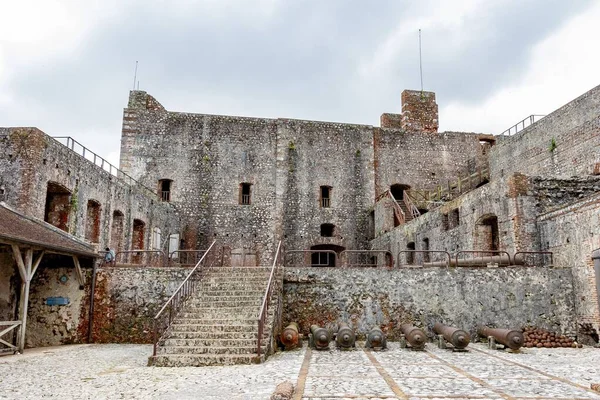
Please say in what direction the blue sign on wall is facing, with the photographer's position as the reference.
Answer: facing the viewer

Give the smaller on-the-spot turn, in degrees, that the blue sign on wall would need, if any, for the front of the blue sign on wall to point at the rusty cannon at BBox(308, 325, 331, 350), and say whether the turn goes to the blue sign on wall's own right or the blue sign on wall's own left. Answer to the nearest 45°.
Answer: approximately 45° to the blue sign on wall's own left

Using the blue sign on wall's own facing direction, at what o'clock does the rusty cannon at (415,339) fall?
The rusty cannon is roughly at 10 o'clock from the blue sign on wall.

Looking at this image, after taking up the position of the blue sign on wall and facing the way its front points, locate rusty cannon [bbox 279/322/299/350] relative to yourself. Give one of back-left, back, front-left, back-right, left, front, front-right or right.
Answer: front-left

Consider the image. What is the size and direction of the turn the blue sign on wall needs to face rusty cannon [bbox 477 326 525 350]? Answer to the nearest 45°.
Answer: approximately 45° to its left

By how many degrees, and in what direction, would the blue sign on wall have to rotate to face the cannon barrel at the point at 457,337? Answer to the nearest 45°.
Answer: approximately 45° to its left
